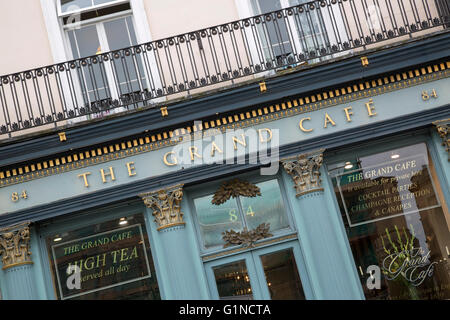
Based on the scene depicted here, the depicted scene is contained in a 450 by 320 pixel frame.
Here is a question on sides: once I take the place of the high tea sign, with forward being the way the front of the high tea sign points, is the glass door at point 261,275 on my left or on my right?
on my left

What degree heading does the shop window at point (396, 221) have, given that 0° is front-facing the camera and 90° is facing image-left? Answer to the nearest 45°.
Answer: approximately 0°

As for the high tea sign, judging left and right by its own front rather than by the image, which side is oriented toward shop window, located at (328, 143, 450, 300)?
left

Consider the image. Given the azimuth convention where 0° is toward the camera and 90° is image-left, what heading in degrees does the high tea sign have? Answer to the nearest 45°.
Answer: approximately 0°

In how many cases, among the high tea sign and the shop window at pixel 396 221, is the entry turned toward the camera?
2

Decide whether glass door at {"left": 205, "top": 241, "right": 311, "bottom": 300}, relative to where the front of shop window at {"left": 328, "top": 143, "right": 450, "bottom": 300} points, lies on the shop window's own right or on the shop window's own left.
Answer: on the shop window's own right
